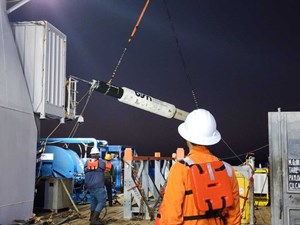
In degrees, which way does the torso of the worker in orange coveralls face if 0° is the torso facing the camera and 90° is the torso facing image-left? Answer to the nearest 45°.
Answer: approximately 135°

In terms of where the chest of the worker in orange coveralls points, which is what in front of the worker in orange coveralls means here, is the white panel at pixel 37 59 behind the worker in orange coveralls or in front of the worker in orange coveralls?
in front

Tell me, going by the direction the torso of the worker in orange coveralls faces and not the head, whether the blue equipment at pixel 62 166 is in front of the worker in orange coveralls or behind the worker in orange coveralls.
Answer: in front

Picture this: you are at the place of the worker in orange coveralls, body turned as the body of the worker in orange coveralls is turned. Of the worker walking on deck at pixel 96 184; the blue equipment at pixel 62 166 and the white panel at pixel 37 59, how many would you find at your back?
0

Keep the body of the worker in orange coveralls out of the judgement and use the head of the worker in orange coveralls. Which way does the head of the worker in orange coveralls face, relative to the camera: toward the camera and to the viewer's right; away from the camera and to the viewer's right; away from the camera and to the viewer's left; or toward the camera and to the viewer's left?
away from the camera and to the viewer's left

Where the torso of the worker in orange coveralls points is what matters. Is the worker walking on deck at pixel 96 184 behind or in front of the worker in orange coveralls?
in front
